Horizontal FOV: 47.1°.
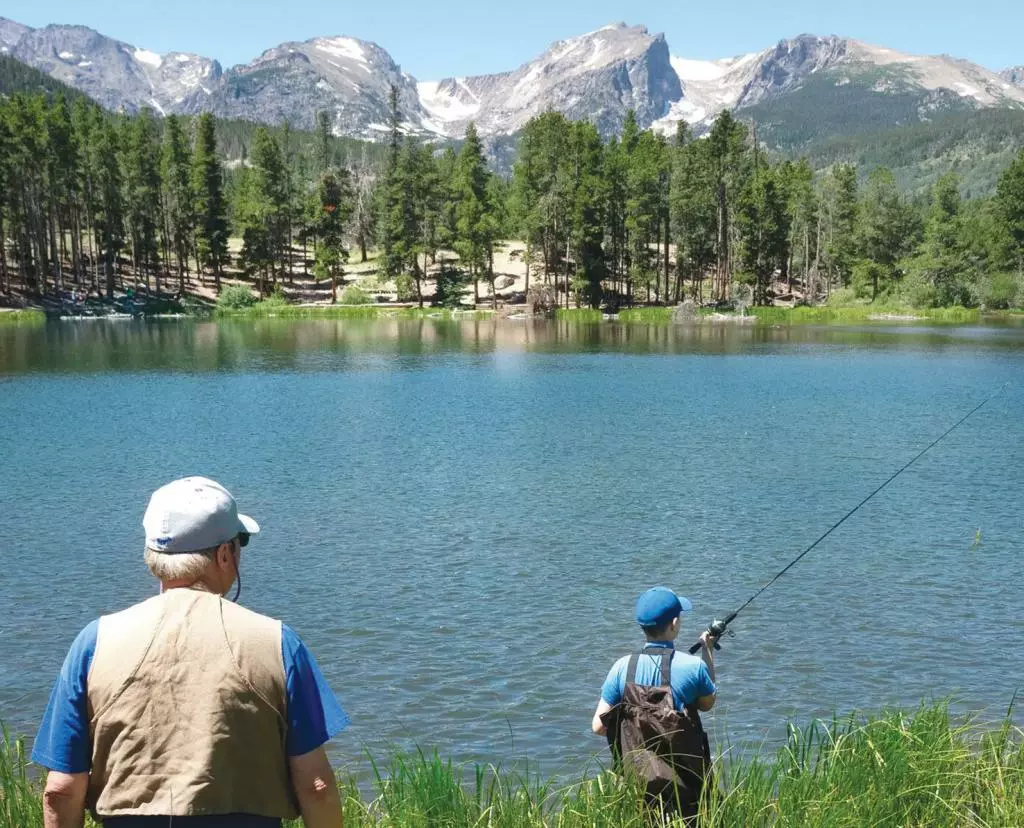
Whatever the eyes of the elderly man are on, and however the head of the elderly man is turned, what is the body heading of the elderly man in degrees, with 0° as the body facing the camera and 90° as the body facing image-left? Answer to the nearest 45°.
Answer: approximately 180°

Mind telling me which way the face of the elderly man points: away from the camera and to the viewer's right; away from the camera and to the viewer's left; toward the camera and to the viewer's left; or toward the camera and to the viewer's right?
away from the camera and to the viewer's right
